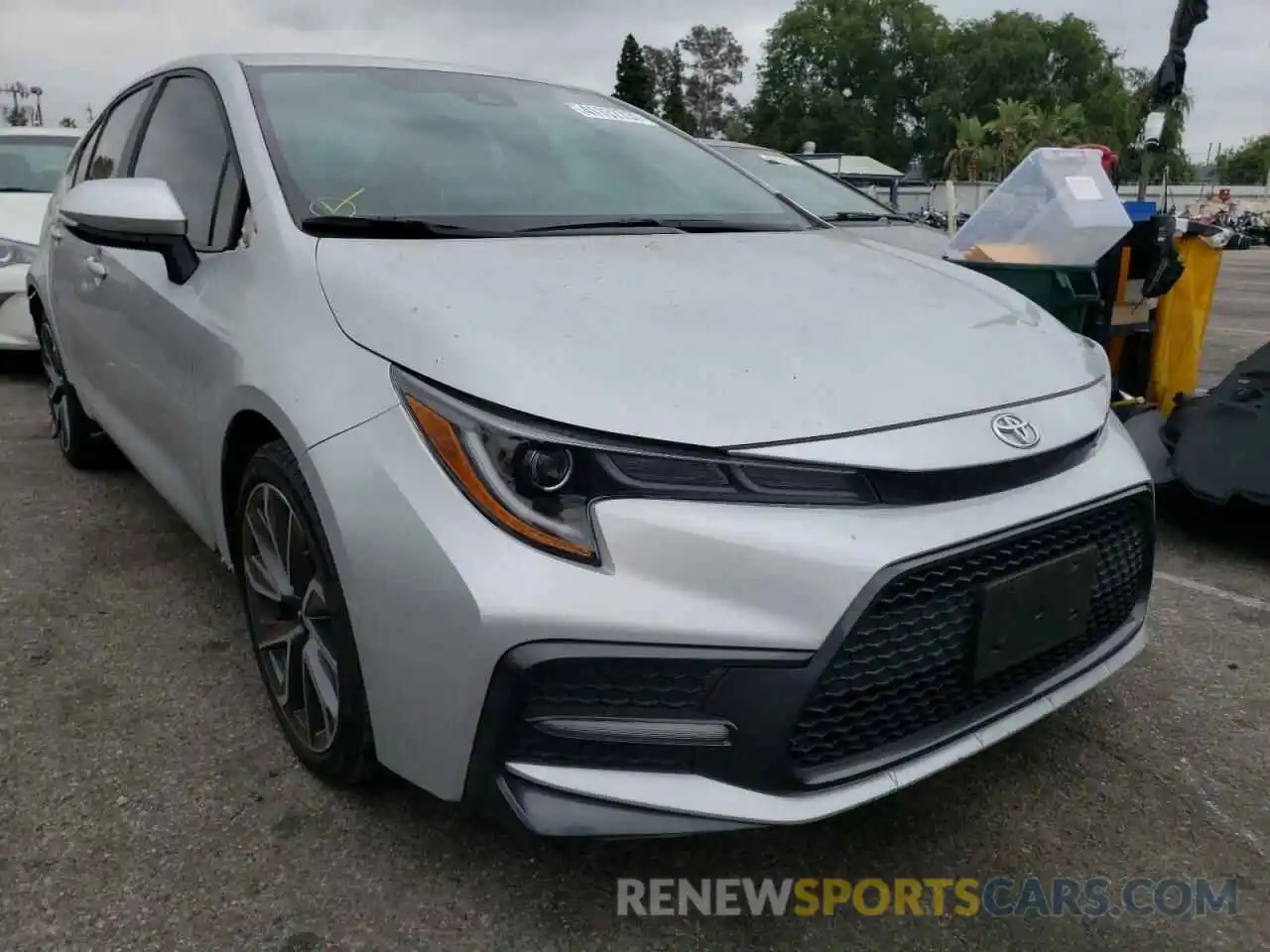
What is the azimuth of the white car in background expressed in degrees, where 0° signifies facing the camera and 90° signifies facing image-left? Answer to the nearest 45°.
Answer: approximately 315°

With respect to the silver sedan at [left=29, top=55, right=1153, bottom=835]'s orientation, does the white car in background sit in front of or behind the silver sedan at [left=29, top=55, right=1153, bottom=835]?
behind

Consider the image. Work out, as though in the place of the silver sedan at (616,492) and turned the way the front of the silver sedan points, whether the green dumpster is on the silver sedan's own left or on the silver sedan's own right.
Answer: on the silver sedan's own left
